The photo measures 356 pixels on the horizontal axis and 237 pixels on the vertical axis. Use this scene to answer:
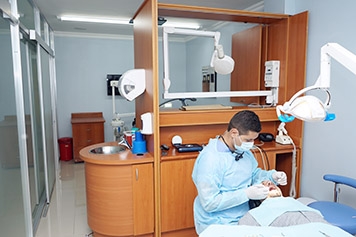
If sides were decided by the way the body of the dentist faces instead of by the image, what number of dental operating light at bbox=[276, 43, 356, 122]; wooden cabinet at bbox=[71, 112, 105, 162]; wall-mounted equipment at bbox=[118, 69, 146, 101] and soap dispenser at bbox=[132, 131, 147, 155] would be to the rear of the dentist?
3

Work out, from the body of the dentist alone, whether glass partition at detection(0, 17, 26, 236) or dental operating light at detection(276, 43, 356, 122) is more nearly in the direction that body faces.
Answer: the dental operating light

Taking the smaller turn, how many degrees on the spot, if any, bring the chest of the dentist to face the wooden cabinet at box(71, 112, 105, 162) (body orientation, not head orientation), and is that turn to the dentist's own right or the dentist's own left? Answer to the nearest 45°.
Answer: approximately 180°

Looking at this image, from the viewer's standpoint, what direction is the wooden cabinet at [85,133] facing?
toward the camera

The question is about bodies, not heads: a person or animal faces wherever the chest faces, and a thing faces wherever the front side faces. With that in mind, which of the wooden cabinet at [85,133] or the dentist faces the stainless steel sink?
the wooden cabinet

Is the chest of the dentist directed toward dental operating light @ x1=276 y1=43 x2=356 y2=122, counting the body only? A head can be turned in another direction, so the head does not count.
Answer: yes

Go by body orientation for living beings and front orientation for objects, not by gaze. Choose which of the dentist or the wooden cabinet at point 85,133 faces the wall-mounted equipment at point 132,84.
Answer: the wooden cabinet

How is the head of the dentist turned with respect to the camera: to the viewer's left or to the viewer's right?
to the viewer's right
